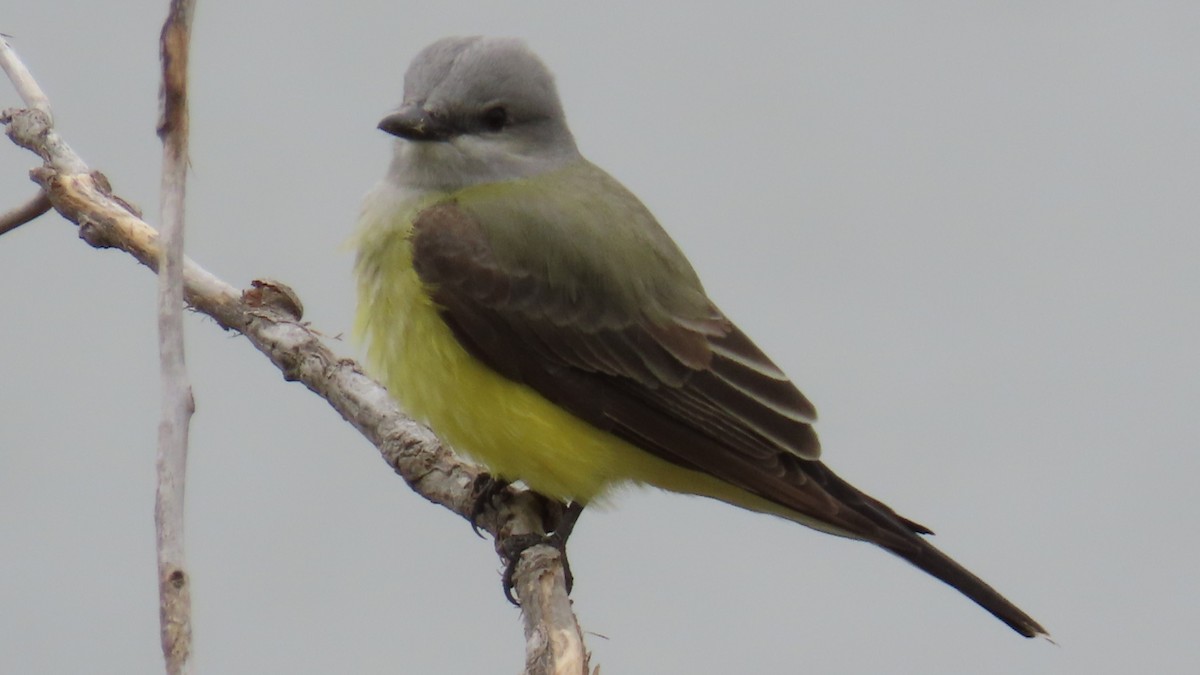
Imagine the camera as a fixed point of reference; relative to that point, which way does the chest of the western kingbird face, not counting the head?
to the viewer's left
